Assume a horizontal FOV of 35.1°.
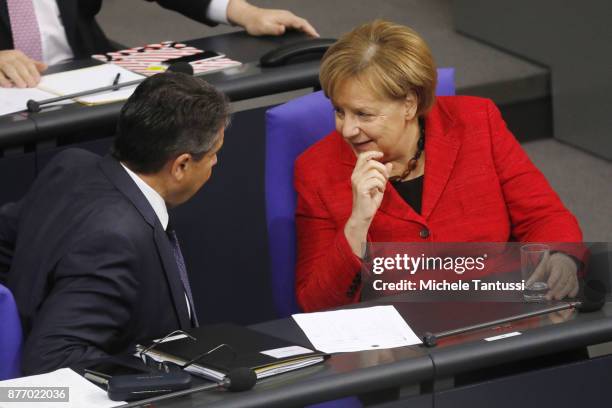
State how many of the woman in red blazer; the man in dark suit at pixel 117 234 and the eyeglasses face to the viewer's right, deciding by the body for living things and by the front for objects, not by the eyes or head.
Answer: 1

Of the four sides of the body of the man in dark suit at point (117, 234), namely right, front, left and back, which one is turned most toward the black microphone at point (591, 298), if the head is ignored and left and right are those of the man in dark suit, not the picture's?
front

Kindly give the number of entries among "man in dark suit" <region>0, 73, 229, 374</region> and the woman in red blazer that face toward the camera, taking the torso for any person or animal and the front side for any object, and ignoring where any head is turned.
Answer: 1

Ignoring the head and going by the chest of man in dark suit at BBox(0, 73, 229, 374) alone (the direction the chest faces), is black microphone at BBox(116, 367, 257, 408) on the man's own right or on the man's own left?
on the man's own right

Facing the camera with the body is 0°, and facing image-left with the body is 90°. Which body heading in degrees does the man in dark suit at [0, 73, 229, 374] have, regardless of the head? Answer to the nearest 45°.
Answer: approximately 270°

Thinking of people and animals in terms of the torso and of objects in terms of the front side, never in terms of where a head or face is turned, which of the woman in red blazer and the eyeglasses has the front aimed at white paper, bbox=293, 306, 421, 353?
the woman in red blazer

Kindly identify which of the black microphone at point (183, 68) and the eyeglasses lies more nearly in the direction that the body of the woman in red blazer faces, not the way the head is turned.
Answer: the eyeglasses

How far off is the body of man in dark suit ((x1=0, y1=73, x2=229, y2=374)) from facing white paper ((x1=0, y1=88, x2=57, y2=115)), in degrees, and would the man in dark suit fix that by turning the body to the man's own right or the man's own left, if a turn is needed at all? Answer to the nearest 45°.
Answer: approximately 90° to the man's own left

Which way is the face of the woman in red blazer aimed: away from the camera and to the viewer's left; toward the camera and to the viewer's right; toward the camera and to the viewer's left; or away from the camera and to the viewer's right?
toward the camera and to the viewer's left

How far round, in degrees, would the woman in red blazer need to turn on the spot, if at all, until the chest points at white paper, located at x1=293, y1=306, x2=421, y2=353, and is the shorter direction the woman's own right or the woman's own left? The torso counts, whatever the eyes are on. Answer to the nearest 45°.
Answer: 0° — they already face it
